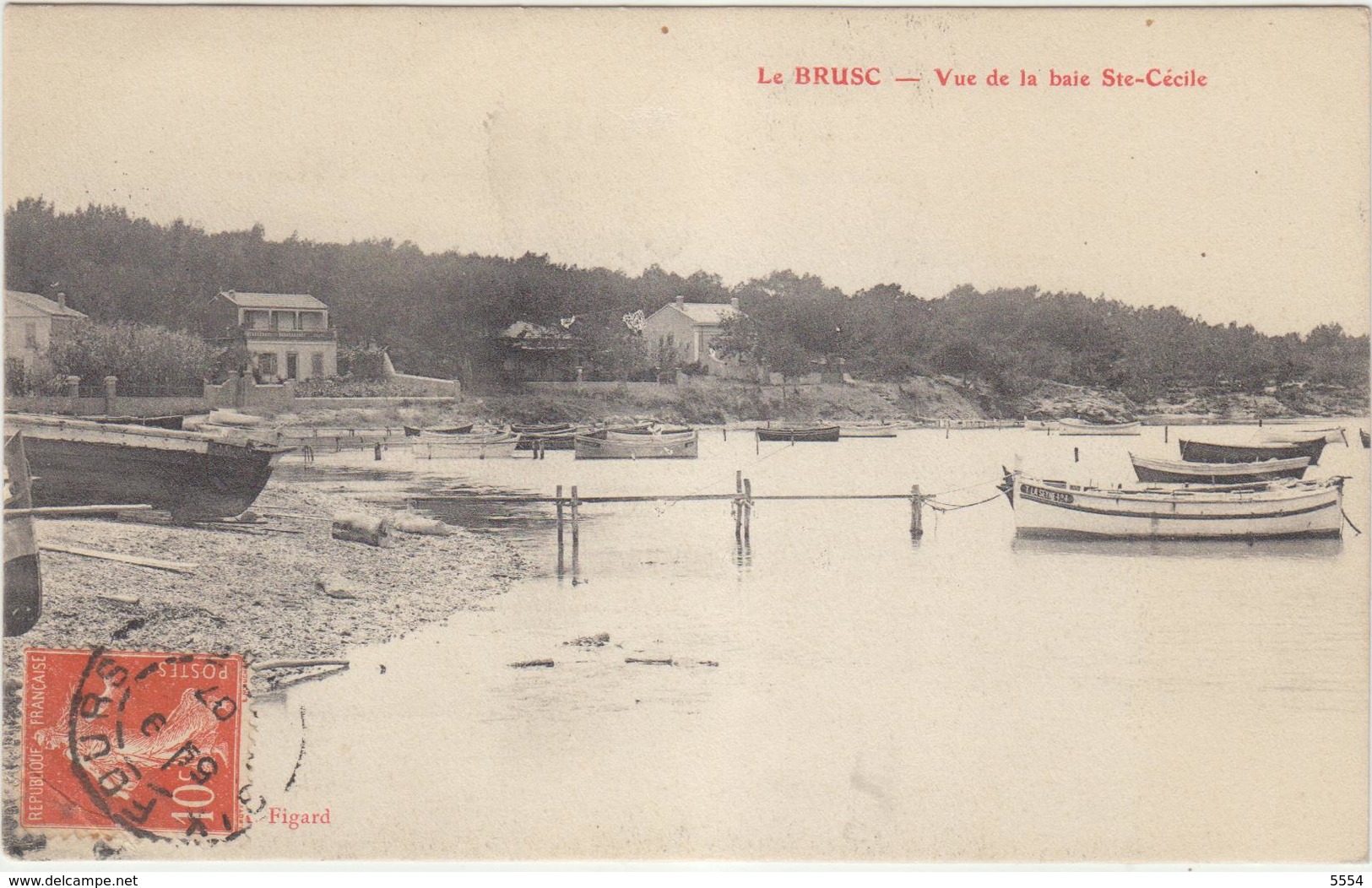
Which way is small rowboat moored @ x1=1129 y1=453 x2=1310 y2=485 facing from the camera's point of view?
to the viewer's left

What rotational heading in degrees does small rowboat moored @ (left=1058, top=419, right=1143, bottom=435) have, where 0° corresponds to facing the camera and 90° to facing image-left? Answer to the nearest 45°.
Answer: approximately 90°

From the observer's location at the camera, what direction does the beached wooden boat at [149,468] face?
facing to the right of the viewer

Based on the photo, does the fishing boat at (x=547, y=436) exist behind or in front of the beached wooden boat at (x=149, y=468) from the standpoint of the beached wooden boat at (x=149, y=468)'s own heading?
in front

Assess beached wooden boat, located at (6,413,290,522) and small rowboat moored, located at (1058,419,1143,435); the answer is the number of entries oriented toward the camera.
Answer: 0

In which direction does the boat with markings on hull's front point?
to the viewer's left

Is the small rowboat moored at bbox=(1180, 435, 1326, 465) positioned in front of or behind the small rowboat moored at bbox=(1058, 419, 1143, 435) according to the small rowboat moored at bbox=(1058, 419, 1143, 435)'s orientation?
behind
